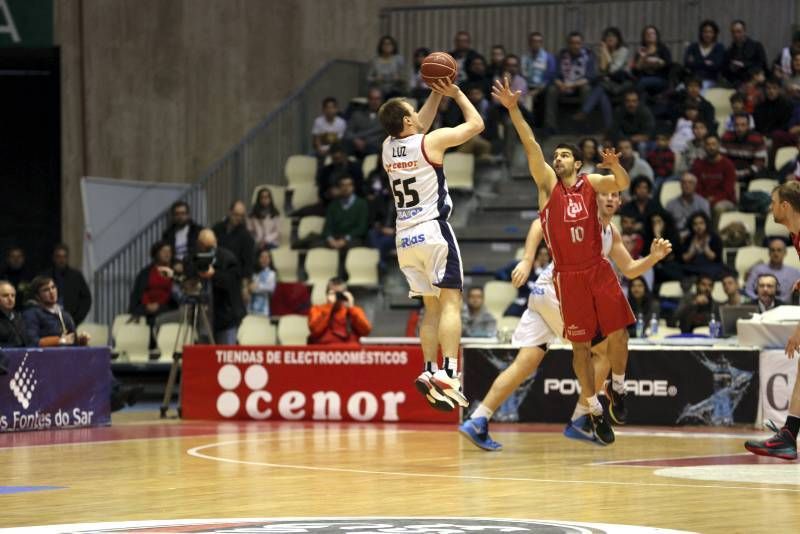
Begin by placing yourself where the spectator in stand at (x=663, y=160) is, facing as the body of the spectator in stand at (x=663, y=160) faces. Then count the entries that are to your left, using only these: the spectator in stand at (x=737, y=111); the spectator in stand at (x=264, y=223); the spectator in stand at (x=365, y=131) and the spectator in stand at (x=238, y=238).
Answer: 1

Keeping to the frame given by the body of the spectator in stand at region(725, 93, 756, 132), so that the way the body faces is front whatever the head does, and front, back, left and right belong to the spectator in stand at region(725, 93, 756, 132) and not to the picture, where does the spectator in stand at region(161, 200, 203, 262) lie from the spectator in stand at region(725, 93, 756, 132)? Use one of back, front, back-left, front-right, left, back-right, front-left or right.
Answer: right

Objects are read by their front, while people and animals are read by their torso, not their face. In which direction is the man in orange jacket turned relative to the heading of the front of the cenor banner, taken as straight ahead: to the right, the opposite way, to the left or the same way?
the same way

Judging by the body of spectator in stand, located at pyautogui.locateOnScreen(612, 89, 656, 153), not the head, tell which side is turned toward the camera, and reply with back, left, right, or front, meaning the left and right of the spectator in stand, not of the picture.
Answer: front

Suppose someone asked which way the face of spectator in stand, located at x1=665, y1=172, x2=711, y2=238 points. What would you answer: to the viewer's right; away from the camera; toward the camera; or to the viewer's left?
toward the camera

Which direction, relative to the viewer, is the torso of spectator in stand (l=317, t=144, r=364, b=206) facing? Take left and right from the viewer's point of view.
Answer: facing the viewer

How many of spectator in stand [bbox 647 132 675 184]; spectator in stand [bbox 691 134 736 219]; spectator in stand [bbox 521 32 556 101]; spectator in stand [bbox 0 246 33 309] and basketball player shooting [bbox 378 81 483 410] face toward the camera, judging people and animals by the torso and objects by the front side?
4

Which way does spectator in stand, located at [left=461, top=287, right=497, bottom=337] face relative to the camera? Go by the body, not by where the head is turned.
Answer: toward the camera

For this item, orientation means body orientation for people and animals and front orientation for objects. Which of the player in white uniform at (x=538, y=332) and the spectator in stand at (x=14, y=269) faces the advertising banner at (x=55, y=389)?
the spectator in stand

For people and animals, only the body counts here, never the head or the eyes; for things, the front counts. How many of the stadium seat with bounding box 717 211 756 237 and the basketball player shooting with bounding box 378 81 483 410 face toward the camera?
1

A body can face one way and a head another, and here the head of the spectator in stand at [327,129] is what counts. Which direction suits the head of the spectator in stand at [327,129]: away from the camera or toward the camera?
toward the camera

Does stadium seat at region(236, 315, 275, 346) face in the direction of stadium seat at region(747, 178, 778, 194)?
no

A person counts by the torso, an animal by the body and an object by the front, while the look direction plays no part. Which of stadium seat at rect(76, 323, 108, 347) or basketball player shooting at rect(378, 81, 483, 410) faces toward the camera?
the stadium seat

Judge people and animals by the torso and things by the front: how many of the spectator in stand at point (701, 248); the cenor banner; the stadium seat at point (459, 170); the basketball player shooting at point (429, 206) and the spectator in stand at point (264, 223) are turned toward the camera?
4

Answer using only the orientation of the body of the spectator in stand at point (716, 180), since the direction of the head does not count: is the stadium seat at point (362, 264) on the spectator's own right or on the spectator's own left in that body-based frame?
on the spectator's own right

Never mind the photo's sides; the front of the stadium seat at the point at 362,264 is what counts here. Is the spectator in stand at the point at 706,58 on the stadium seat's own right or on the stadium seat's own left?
on the stadium seat's own left

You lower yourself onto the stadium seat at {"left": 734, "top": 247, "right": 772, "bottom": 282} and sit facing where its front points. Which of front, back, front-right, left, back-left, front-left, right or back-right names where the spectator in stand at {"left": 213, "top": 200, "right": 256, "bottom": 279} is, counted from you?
right

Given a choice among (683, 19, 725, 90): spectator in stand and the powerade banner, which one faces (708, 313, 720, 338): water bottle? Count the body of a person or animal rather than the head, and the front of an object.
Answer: the spectator in stand

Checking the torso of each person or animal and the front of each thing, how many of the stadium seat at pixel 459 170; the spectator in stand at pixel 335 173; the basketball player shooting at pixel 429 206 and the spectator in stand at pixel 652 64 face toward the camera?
3

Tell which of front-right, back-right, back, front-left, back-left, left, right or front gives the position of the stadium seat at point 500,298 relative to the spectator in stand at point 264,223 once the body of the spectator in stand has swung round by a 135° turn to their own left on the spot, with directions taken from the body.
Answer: right

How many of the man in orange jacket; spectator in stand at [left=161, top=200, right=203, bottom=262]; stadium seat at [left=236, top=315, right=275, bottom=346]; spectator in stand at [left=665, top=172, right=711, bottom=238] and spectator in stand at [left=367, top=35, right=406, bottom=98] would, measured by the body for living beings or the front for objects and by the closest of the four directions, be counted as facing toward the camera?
5
